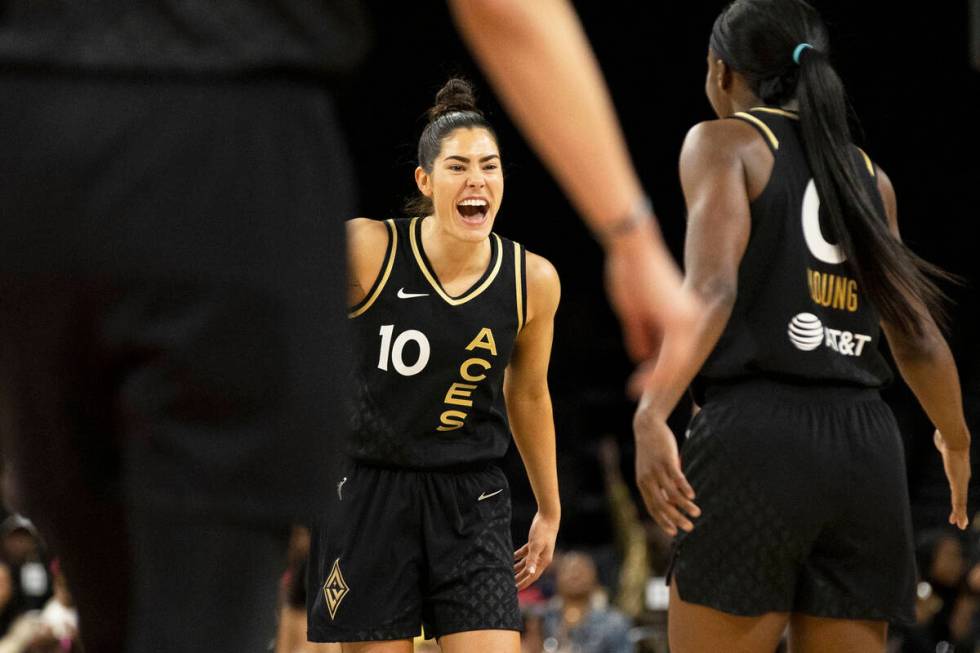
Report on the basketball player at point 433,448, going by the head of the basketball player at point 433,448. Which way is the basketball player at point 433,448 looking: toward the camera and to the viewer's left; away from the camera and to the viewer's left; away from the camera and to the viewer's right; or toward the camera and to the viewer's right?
toward the camera and to the viewer's right

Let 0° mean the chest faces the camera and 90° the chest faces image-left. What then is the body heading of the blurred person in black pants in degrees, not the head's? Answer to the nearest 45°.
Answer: approximately 180°

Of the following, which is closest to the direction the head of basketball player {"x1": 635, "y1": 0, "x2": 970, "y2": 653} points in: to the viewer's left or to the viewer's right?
to the viewer's left

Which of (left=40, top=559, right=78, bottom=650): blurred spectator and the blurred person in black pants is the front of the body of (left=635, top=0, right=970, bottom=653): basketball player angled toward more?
the blurred spectator

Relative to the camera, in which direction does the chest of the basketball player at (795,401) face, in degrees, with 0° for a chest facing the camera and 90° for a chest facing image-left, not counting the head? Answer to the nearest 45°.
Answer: approximately 135°

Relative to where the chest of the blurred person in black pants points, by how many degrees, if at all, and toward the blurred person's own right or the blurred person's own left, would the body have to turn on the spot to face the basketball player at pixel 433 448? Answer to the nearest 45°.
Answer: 0° — they already face them

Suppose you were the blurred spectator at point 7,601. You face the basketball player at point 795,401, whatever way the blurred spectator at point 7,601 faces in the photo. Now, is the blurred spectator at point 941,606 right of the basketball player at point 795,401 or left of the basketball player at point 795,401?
left

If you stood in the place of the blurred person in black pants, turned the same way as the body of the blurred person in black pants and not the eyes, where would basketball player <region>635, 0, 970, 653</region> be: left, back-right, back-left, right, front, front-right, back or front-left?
front-right

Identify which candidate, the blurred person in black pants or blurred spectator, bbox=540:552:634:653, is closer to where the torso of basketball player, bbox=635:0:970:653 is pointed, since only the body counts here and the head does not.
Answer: the blurred spectator
